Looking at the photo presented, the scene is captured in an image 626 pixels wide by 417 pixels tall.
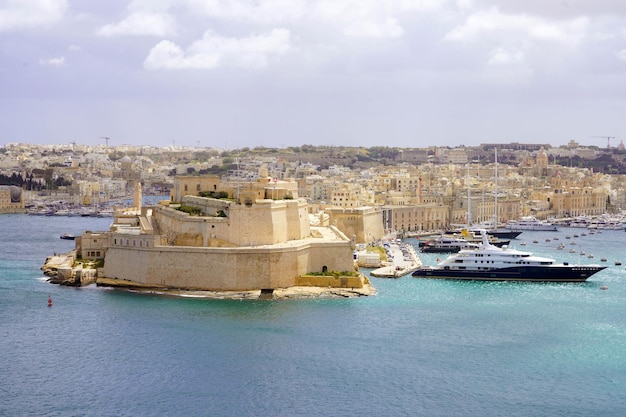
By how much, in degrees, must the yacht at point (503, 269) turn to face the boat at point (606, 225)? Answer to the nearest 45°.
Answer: approximately 90° to its left

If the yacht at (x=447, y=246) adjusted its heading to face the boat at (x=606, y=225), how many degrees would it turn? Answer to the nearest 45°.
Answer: approximately 45° to its left

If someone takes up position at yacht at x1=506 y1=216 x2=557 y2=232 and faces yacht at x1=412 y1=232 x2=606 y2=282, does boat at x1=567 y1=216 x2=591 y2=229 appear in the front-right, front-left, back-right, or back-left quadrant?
back-left

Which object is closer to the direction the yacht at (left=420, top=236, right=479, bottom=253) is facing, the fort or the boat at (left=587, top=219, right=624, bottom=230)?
the boat

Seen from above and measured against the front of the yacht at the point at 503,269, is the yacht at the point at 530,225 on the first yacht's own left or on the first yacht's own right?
on the first yacht's own left

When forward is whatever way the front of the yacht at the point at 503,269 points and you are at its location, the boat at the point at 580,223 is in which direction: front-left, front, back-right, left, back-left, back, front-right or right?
left

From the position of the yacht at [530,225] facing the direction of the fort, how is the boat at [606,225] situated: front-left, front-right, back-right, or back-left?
back-left

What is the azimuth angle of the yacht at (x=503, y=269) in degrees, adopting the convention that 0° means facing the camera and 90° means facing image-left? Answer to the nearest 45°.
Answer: approximately 270°
